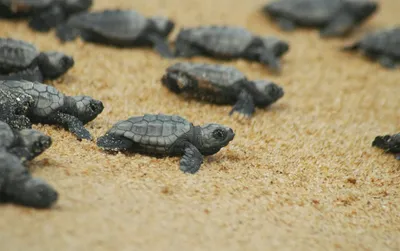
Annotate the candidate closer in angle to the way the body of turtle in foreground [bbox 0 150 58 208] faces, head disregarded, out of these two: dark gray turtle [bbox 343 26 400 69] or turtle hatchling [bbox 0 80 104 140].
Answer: the dark gray turtle

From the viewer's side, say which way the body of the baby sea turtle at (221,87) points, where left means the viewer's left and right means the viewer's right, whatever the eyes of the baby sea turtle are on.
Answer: facing to the right of the viewer

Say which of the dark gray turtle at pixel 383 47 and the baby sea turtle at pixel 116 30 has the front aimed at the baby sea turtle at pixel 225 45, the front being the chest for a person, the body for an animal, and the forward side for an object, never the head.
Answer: the baby sea turtle at pixel 116 30

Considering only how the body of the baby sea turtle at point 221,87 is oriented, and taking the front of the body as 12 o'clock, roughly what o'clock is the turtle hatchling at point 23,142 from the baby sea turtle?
The turtle hatchling is roughly at 4 o'clock from the baby sea turtle.

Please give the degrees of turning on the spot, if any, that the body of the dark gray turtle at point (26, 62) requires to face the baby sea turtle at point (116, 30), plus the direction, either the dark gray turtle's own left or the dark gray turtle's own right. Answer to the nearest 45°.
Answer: approximately 45° to the dark gray turtle's own left

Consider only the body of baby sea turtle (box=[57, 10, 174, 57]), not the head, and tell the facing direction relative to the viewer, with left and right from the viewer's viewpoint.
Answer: facing to the right of the viewer

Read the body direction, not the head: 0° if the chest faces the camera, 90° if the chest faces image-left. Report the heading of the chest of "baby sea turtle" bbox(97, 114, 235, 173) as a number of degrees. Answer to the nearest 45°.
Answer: approximately 270°

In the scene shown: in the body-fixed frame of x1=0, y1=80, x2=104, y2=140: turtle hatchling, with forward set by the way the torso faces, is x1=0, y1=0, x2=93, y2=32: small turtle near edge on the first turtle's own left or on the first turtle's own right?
on the first turtle's own left

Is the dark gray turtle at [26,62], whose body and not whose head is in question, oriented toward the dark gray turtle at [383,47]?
yes

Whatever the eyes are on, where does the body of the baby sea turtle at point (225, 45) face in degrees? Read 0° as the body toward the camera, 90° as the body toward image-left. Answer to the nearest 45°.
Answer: approximately 270°

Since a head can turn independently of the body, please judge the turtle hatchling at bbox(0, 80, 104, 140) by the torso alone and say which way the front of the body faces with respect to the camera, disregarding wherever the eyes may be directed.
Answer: to the viewer's right

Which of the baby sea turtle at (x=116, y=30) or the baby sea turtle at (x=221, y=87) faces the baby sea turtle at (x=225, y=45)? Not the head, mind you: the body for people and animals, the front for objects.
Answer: the baby sea turtle at (x=116, y=30)

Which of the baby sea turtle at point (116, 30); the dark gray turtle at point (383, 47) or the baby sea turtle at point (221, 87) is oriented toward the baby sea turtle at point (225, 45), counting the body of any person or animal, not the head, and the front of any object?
the baby sea turtle at point (116, 30)

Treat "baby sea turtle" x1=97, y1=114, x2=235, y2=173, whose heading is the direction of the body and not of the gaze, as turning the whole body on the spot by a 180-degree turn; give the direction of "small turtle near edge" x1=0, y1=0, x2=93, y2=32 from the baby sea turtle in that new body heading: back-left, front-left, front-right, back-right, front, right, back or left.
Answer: front-right
